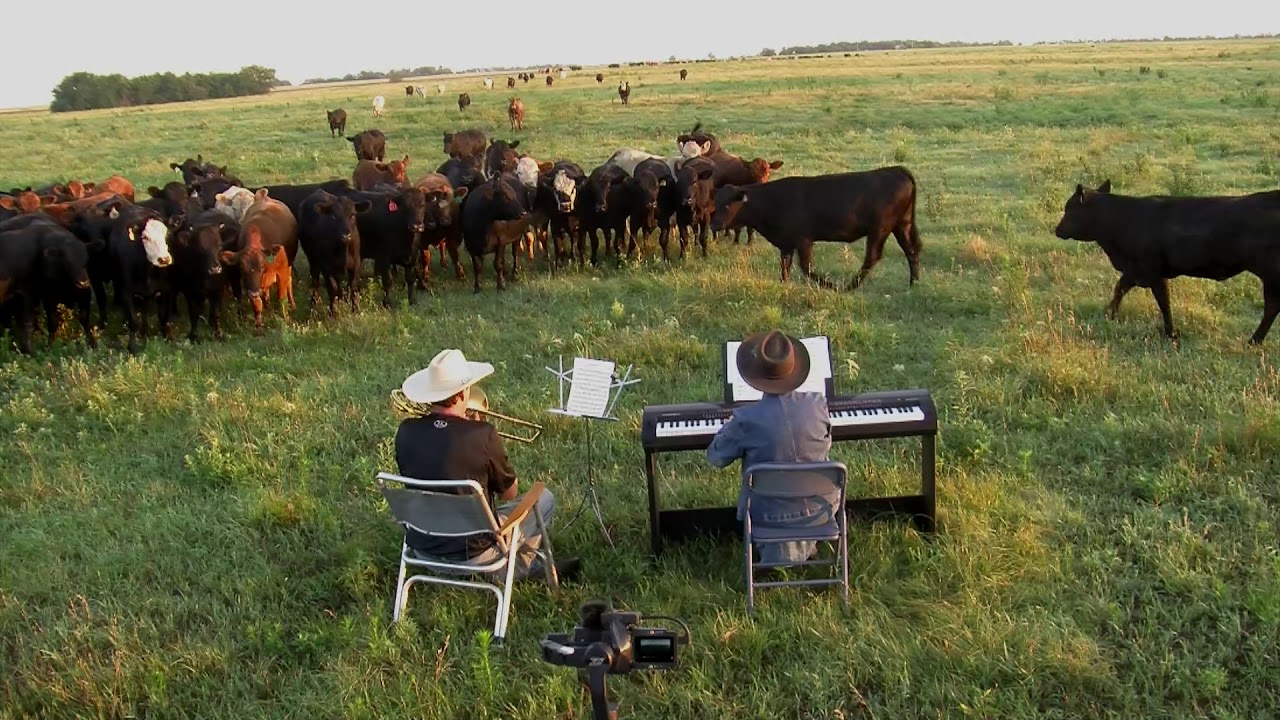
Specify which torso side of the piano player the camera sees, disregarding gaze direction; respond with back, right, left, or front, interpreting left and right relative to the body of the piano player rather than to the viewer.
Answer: back

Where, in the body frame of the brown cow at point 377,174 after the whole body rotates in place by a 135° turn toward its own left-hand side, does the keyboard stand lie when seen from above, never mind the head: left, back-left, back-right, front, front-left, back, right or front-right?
back

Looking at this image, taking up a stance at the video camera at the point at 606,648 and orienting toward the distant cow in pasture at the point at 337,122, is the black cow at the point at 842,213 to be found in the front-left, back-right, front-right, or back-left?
front-right

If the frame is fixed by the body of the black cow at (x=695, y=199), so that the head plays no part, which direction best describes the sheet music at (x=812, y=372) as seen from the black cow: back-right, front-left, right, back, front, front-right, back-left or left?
front

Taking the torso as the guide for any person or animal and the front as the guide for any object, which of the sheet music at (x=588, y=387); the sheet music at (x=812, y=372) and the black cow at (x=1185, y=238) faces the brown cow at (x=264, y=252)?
the black cow

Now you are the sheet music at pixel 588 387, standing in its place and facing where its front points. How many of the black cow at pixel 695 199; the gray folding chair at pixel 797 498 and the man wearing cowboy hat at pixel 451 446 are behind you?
1

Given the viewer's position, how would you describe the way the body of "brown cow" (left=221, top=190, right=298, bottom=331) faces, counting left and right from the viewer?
facing the viewer

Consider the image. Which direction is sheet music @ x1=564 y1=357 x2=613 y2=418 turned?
toward the camera

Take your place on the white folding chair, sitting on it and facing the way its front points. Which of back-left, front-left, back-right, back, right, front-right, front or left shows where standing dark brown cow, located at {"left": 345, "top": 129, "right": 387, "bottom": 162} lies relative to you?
front-left

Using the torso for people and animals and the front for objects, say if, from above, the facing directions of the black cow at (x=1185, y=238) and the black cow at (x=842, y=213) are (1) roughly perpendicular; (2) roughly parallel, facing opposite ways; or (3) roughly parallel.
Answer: roughly parallel

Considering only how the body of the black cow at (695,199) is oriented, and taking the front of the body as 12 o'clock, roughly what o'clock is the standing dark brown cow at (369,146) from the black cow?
The standing dark brown cow is roughly at 5 o'clock from the black cow.

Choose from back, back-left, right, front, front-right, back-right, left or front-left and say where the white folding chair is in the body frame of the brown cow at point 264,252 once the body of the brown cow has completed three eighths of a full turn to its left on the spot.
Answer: back-right

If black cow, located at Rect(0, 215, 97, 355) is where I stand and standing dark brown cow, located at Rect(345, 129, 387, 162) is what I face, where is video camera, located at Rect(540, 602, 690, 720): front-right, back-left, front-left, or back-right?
back-right

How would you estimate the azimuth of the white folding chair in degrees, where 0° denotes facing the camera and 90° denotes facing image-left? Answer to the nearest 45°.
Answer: approximately 225°

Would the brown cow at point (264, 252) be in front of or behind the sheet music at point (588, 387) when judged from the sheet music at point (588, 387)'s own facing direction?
behind

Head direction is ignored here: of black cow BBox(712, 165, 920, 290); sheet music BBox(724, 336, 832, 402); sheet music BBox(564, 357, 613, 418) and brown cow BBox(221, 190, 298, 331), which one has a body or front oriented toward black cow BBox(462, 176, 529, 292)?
black cow BBox(712, 165, 920, 290)

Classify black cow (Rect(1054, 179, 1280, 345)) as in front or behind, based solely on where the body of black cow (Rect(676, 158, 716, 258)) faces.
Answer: in front

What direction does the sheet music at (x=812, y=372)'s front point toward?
toward the camera

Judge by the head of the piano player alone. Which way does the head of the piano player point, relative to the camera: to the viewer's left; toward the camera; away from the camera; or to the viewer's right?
away from the camera

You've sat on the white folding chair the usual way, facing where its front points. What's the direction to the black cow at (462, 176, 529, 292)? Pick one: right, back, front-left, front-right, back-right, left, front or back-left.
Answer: front-left

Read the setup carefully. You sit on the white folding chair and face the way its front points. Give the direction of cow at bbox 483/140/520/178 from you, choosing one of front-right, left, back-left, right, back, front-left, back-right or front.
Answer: front-left

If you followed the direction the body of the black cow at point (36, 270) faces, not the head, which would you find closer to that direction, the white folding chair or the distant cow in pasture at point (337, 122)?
the white folding chair

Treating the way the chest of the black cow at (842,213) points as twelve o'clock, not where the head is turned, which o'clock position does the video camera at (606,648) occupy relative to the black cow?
The video camera is roughly at 9 o'clock from the black cow.
